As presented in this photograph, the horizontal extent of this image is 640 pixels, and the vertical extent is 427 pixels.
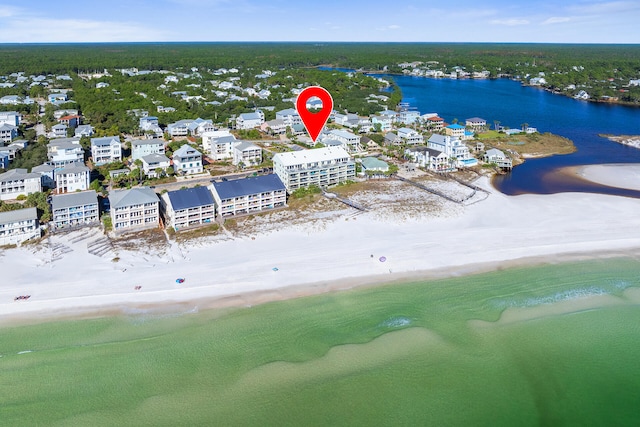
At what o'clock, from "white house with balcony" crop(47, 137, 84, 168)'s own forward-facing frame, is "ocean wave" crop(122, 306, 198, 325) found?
The ocean wave is roughly at 12 o'clock from the white house with balcony.

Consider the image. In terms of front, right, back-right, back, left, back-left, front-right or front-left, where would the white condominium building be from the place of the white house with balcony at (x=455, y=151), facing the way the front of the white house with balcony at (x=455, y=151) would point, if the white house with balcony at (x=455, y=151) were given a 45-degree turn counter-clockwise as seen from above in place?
back-right

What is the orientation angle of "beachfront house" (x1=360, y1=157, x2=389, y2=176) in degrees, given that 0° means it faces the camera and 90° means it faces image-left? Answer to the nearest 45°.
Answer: approximately 0°

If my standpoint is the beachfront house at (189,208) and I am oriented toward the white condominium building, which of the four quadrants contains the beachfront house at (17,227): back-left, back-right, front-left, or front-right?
back-left

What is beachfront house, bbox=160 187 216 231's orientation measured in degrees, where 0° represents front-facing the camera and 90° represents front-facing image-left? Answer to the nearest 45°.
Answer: approximately 0°

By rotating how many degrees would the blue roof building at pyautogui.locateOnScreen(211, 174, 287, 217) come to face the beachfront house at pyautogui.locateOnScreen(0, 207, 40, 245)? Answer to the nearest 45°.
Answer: approximately 90° to its right

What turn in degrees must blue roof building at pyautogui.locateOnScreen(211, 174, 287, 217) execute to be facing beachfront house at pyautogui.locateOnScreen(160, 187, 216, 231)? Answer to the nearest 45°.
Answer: approximately 45° to its right
